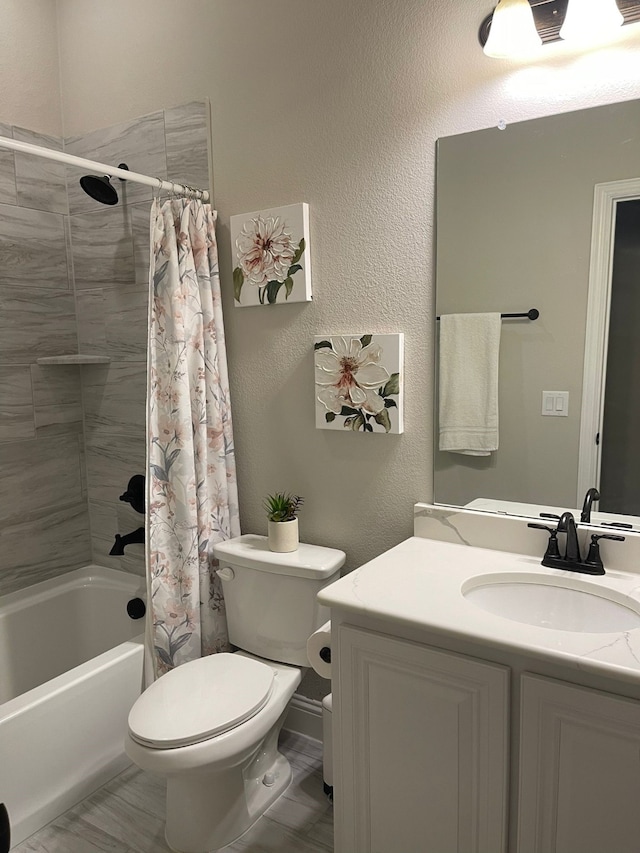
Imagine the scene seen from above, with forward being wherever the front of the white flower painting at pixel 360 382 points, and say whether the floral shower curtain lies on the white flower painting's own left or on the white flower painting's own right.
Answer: on the white flower painting's own right

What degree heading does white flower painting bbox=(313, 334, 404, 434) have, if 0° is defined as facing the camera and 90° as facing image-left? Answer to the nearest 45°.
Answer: approximately 45°

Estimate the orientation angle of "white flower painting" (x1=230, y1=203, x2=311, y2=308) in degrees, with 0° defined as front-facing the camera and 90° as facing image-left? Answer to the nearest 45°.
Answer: approximately 45°

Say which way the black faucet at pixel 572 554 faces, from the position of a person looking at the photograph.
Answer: facing the viewer and to the left of the viewer

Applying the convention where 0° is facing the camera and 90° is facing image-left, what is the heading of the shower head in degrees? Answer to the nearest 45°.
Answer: approximately 45°

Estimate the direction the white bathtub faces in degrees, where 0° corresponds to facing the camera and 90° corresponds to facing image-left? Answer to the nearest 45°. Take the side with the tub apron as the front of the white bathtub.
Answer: approximately 315°

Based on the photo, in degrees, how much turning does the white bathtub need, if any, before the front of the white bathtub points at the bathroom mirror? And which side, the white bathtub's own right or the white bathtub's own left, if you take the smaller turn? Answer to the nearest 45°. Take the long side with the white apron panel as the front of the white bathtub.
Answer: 0° — it already faces it

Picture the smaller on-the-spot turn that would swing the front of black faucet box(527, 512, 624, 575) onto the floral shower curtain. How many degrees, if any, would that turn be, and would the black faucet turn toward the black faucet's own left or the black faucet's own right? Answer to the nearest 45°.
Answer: approximately 45° to the black faucet's own right

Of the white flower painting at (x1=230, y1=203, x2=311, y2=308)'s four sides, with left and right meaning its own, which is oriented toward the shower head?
right
